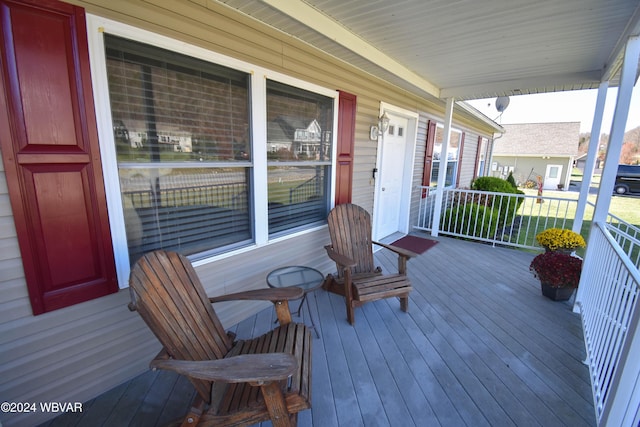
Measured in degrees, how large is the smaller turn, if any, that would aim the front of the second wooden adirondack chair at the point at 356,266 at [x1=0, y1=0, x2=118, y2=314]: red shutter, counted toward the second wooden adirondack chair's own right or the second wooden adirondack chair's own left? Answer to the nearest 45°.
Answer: approximately 90° to the second wooden adirondack chair's own right

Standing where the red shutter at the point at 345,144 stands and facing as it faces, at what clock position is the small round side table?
The small round side table is roughly at 2 o'clock from the red shutter.

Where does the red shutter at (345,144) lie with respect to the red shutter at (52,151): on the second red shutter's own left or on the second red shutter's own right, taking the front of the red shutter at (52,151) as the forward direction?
on the second red shutter's own left

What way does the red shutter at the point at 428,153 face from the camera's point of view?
to the viewer's right

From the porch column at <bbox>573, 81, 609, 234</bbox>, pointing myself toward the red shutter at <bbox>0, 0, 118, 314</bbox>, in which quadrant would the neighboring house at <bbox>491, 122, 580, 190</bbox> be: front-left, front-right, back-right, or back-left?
back-right

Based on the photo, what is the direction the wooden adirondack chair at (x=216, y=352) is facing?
to the viewer's right

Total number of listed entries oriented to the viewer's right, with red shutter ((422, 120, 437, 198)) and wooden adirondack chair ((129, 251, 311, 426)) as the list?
2

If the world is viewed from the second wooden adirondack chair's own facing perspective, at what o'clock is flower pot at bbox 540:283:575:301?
The flower pot is roughly at 10 o'clock from the second wooden adirondack chair.

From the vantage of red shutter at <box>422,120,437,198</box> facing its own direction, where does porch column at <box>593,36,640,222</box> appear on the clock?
The porch column is roughly at 2 o'clock from the red shutter.

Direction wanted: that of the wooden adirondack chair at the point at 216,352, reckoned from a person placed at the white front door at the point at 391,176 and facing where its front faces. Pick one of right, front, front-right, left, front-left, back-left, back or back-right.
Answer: front-right

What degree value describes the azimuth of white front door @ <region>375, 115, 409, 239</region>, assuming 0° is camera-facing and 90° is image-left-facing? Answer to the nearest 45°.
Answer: approximately 315°

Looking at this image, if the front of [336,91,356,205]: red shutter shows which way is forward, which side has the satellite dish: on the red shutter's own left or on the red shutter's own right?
on the red shutter's own left

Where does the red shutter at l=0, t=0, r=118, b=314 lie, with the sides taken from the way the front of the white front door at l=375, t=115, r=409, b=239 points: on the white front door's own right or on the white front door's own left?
on the white front door's own right
